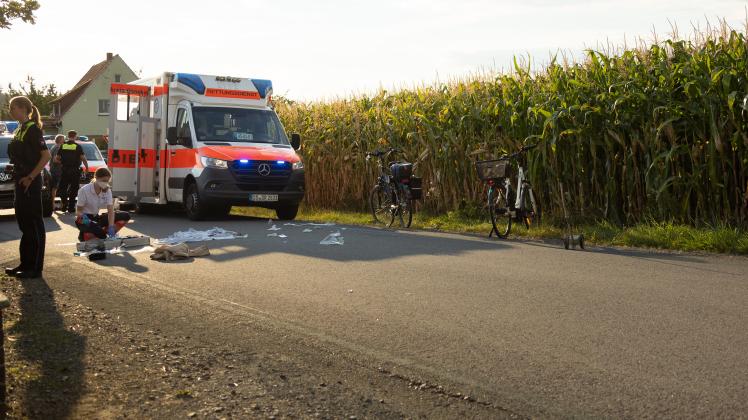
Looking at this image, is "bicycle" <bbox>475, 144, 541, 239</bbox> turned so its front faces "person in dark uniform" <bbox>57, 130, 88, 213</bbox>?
no

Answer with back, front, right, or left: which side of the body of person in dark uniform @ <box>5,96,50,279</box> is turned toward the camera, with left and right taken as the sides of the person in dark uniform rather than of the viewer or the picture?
left

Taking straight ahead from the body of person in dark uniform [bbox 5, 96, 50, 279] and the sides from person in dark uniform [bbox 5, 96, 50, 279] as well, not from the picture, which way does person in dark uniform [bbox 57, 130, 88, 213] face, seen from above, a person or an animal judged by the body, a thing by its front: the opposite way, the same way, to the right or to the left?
to the right

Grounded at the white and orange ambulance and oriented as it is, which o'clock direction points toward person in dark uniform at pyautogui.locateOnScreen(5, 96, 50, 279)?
The person in dark uniform is roughly at 2 o'clock from the white and orange ambulance.

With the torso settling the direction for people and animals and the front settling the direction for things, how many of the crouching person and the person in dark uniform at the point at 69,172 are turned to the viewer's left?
0

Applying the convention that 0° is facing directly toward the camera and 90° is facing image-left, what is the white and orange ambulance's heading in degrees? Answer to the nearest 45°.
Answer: approximately 315°

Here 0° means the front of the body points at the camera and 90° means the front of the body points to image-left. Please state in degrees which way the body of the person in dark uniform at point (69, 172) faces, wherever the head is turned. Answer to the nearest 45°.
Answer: approximately 180°

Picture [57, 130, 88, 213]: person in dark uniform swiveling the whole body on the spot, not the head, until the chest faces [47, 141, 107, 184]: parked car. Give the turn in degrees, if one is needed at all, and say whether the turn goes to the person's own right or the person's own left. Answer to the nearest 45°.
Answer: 0° — they already face it
